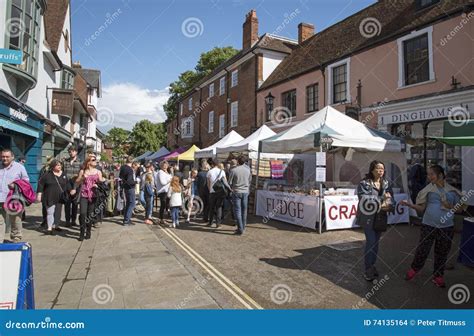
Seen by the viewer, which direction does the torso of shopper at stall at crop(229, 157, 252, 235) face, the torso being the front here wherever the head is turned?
away from the camera

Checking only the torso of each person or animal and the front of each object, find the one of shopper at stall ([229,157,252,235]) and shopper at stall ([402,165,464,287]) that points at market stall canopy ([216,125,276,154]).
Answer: shopper at stall ([229,157,252,235])

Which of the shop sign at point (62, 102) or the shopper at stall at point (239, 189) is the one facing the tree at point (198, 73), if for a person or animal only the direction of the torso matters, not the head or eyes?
the shopper at stall

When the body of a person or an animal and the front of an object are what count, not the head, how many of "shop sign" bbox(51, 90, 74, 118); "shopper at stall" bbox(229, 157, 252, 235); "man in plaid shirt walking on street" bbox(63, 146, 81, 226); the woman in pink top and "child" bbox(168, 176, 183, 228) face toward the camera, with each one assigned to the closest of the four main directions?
3

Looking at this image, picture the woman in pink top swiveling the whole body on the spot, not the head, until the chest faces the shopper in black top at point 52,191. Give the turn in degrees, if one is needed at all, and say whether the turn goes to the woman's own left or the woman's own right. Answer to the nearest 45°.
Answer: approximately 135° to the woman's own right

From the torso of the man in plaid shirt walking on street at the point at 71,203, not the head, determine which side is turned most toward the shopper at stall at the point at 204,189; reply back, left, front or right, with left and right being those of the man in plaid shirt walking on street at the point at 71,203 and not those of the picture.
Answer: left

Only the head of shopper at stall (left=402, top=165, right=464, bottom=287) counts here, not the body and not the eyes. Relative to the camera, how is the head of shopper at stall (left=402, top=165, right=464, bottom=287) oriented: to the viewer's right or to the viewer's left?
to the viewer's left
